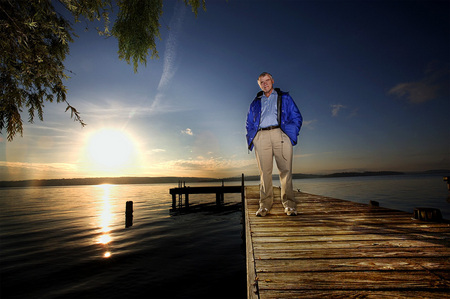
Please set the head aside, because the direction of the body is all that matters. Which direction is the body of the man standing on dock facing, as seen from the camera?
toward the camera

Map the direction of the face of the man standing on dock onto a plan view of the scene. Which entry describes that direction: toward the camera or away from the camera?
toward the camera

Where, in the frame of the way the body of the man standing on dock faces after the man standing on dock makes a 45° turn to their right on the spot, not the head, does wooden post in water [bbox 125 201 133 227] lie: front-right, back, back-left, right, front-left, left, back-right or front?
right
